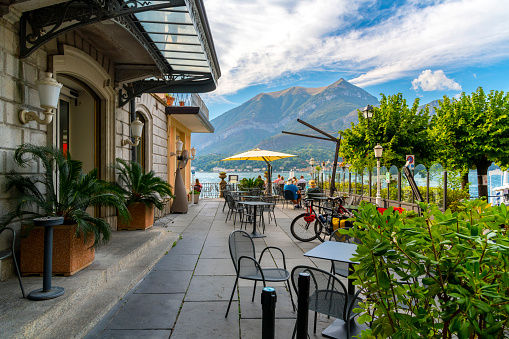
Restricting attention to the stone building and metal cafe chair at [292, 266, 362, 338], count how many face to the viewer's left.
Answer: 0

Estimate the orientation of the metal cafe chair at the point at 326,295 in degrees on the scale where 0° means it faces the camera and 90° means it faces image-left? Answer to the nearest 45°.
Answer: approximately 225°

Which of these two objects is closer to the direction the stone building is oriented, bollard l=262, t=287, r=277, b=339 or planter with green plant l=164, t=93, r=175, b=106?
the bollard

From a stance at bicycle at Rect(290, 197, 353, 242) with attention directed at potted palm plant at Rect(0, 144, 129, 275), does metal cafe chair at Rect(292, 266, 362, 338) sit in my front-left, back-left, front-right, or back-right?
front-left

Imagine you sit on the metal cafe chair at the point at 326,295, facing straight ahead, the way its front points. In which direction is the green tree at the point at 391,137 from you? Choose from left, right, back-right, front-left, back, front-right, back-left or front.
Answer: front-left

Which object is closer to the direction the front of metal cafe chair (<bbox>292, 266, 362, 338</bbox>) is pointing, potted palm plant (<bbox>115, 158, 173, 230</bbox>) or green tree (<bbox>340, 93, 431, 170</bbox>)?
the green tree

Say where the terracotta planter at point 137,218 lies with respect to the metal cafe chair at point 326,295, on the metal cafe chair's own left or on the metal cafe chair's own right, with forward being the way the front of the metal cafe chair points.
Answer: on the metal cafe chair's own left

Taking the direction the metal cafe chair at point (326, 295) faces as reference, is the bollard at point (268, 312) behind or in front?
behind

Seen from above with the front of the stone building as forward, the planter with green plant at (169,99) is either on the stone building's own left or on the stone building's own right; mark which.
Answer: on the stone building's own left

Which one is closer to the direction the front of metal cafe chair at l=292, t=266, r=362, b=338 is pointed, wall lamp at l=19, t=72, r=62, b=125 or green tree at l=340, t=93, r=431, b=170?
the green tree

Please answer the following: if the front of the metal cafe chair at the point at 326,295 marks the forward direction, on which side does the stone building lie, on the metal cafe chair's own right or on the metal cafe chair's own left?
on the metal cafe chair's own left

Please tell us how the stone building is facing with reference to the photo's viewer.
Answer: facing the viewer and to the right of the viewer

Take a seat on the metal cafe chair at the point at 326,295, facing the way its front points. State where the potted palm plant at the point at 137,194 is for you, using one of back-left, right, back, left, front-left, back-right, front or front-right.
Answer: left

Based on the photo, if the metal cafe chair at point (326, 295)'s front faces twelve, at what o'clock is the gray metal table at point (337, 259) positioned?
The gray metal table is roughly at 11 o'clock from the metal cafe chair.

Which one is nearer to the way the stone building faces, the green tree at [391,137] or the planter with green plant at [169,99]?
the green tree

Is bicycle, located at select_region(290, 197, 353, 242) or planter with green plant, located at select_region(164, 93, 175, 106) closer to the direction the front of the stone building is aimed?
the bicycle

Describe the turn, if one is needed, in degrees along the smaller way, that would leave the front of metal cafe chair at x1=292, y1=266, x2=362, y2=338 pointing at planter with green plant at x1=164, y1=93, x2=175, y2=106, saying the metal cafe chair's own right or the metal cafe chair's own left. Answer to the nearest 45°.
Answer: approximately 90° to the metal cafe chair's own left
